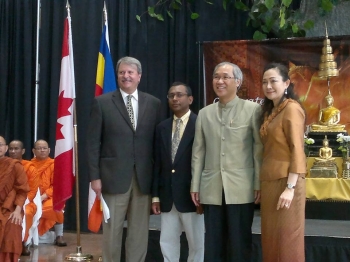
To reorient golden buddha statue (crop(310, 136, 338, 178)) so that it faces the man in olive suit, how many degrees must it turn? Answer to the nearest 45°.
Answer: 0° — it already faces them

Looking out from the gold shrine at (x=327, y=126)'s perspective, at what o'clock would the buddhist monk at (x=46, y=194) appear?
The buddhist monk is roughly at 3 o'clock from the gold shrine.

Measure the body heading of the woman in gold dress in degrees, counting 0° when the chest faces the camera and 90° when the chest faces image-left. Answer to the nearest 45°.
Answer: approximately 45°

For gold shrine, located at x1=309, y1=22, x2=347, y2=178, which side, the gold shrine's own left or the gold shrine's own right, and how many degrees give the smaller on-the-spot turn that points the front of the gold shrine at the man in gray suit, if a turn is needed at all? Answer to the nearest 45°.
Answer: approximately 45° to the gold shrine's own right

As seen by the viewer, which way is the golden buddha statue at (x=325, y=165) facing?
toward the camera

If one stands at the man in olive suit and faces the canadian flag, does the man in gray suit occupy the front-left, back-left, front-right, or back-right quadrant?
front-left

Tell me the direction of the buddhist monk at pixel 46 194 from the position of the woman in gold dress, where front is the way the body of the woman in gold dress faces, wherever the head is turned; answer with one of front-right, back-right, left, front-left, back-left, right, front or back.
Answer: right

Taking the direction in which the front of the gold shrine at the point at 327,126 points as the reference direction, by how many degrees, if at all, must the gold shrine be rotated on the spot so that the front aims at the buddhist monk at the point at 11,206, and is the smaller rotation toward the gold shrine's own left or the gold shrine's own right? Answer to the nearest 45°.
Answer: approximately 45° to the gold shrine's own right

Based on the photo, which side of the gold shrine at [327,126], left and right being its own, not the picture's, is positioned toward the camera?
front

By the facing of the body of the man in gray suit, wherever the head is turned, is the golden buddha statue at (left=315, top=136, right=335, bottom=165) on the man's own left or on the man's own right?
on the man's own left

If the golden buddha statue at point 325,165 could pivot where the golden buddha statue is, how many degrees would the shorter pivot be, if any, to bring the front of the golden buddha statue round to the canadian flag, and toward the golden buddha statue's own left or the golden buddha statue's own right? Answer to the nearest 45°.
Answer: approximately 90° to the golden buddha statue's own right

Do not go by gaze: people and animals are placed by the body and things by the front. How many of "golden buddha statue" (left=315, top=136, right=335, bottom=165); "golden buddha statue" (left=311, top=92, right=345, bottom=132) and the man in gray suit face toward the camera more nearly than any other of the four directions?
3

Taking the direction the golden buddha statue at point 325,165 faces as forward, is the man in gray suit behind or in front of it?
in front
